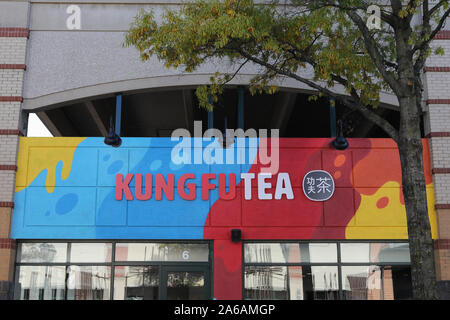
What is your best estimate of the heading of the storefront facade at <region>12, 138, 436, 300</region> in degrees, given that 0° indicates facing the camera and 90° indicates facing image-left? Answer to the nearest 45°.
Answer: approximately 0°
